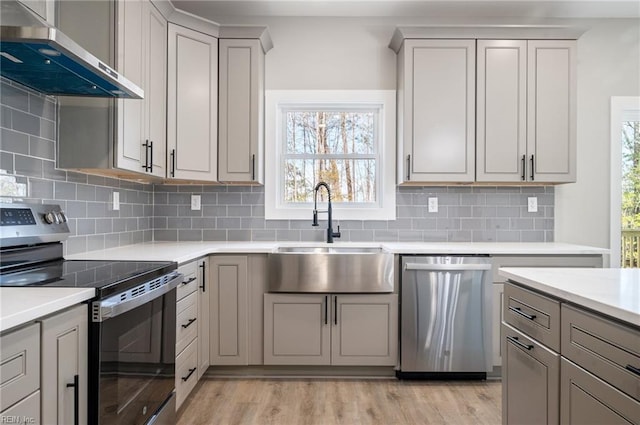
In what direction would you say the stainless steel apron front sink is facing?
toward the camera

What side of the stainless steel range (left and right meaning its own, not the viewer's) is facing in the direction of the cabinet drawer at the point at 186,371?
left

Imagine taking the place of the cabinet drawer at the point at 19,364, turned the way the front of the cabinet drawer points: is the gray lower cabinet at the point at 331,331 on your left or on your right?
on your left

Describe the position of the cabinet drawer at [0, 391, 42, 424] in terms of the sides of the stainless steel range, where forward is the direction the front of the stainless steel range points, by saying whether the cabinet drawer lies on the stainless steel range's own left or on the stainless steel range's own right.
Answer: on the stainless steel range's own right

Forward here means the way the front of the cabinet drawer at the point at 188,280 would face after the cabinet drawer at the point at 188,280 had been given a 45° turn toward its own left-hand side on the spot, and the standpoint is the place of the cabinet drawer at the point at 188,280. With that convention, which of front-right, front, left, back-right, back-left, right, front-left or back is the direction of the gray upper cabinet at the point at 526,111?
front

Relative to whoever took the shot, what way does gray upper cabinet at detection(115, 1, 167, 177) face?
facing the viewer and to the right of the viewer

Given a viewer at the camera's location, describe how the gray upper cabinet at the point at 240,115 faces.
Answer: facing the viewer

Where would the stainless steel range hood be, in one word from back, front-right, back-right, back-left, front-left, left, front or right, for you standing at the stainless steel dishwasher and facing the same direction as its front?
front-right

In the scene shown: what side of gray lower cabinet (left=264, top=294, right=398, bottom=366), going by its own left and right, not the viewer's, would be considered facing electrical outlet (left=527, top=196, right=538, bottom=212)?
left

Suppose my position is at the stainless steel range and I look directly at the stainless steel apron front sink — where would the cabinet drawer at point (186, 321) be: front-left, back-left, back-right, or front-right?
front-left

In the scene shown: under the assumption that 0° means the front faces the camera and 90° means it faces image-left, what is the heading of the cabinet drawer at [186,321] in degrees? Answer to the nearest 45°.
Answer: approximately 315°

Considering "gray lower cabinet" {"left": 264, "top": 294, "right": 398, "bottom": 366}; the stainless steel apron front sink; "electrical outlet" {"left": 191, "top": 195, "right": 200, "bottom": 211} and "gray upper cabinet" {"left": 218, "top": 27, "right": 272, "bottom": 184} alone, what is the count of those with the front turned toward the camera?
4

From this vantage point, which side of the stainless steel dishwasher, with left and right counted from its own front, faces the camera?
front

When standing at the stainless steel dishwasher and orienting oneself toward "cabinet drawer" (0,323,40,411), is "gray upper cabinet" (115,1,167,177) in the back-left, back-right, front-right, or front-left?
front-right
